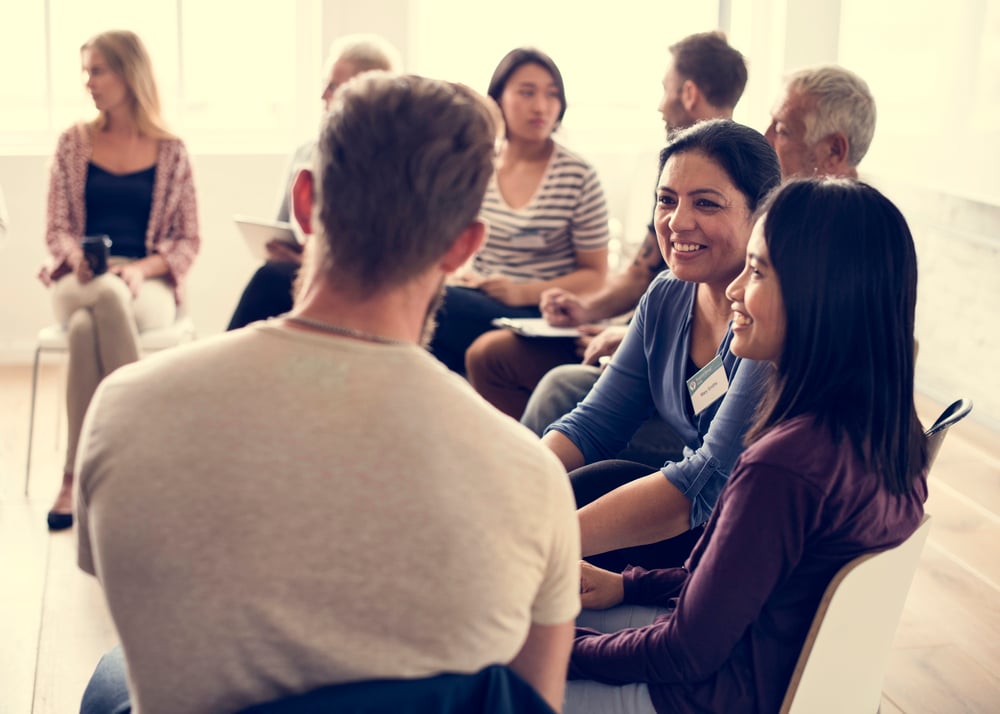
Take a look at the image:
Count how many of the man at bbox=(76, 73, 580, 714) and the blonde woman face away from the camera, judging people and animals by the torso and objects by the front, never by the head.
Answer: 1

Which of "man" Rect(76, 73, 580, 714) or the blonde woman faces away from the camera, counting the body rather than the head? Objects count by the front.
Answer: the man

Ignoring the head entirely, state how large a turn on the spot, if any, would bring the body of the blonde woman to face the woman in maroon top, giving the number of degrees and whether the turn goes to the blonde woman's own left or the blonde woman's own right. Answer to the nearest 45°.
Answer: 0° — they already face them

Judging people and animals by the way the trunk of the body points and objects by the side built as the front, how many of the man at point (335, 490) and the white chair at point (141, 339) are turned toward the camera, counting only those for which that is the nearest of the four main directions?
1

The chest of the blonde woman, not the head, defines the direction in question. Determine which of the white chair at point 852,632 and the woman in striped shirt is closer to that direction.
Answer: the white chair

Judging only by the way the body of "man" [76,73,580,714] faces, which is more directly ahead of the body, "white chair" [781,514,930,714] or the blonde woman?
the blonde woman

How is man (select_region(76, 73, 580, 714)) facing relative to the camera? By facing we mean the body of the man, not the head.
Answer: away from the camera

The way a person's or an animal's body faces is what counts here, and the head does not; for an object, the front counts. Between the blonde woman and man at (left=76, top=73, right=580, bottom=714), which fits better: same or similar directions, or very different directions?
very different directions

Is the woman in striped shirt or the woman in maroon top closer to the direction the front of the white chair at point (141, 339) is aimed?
the woman in maroon top

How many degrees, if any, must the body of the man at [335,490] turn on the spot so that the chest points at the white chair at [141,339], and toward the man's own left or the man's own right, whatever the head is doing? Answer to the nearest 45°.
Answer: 0° — they already face it
